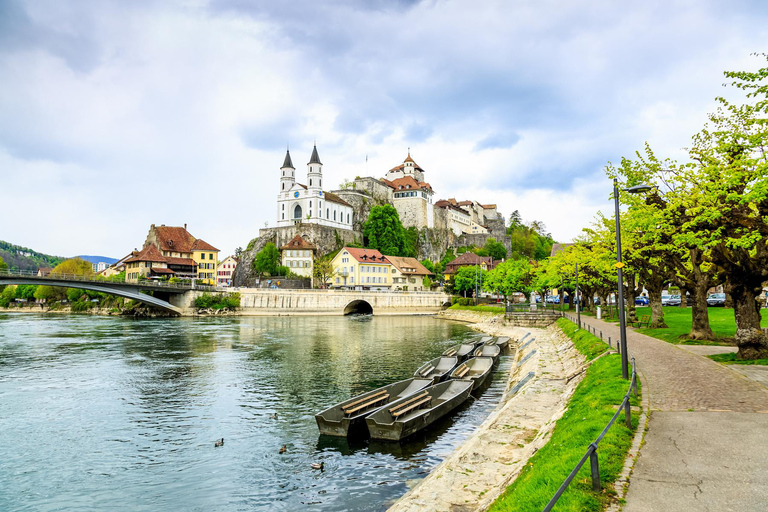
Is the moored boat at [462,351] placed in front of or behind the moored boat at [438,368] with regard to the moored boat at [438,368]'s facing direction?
in front

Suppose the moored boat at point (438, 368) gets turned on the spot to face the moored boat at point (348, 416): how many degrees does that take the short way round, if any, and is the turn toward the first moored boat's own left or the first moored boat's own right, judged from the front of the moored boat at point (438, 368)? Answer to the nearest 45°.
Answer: approximately 135° to the first moored boat's own right

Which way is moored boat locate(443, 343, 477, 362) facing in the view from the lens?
facing away from the viewer and to the right of the viewer

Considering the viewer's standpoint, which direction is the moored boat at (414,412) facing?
facing away from the viewer and to the right of the viewer

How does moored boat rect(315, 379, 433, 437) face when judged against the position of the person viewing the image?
facing away from the viewer and to the right of the viewer

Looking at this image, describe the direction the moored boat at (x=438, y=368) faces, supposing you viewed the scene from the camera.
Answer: facing away from the viewer and to the right of the viewer

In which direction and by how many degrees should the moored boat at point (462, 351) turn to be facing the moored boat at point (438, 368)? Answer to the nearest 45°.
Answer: approximately 135° to its right

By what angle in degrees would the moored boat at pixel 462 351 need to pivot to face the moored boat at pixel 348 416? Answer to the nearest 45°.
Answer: approximately 135° to its right

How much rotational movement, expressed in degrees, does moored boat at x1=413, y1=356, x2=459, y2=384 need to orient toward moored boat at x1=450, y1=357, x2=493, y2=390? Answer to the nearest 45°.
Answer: approximately 45° to its right

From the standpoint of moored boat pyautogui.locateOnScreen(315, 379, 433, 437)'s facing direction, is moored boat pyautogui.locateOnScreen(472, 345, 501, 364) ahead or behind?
ahead
